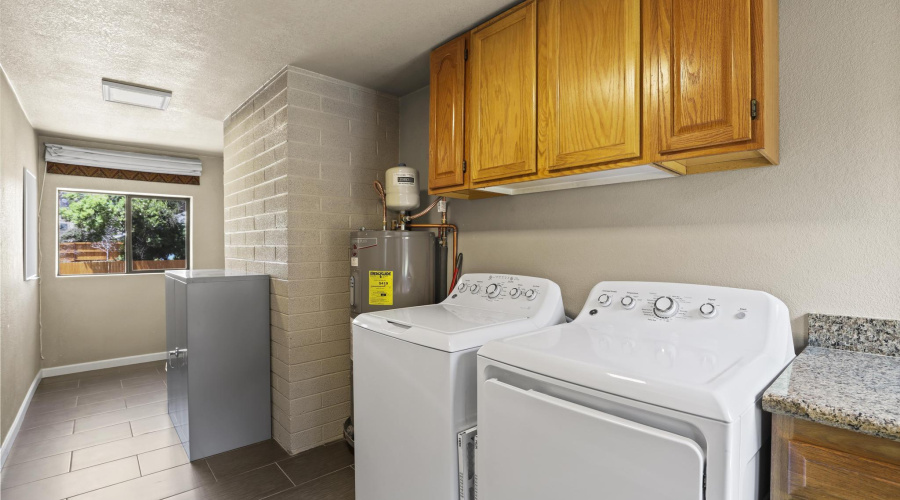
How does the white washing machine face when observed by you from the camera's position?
facing the viewer and to the left of the viewer

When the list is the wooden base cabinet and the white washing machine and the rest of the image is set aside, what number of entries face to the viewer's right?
0

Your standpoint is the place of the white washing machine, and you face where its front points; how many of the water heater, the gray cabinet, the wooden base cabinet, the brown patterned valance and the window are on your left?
1

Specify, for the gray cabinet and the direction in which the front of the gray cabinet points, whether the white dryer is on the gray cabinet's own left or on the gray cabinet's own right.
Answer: on the gray cabinet's own left

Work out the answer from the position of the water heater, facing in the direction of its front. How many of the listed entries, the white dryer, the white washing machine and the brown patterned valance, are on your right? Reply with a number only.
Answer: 1

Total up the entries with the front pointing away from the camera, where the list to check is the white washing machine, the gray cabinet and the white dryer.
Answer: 0

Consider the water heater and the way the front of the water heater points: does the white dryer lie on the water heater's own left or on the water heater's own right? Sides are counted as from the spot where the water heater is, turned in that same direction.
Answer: on the water heater's own left

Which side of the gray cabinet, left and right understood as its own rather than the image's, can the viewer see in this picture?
left

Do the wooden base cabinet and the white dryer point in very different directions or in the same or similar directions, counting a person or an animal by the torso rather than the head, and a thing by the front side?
same or similar directions

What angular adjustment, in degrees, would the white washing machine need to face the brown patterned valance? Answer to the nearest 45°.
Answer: approximately 90° to its right

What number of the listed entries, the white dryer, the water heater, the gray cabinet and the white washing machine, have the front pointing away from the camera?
0

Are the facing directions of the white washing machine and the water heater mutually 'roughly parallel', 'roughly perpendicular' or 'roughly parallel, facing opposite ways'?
roughly parallel

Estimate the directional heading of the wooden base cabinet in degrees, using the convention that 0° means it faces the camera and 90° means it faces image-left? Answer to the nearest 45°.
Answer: approximately 45°

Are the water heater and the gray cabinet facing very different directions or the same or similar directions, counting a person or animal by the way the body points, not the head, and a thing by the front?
same or similar directions
